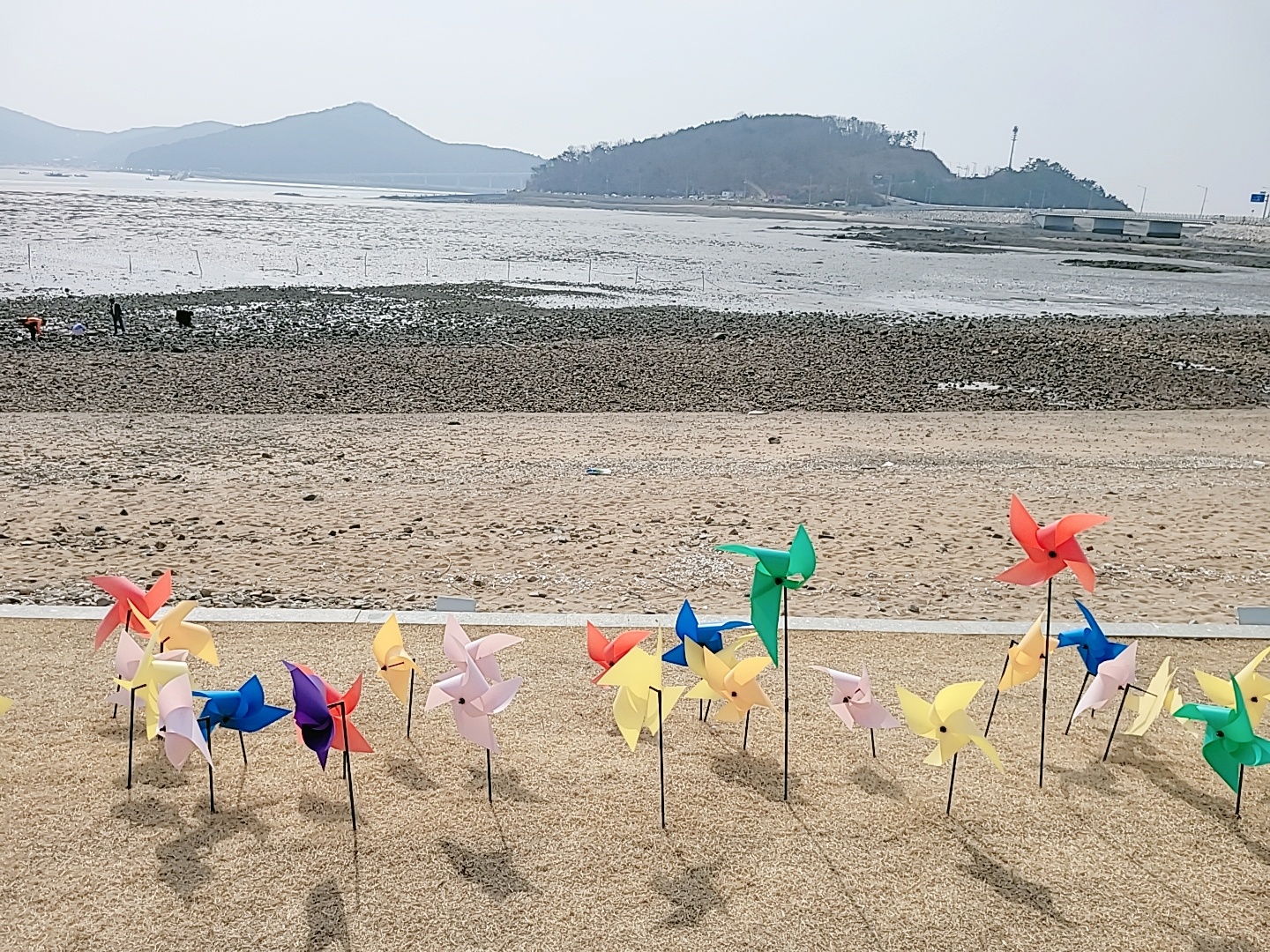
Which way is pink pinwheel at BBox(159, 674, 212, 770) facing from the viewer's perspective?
to the viewer's left

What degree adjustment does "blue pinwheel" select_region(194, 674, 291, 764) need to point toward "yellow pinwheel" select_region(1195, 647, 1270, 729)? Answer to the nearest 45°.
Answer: approximately 135° to its left

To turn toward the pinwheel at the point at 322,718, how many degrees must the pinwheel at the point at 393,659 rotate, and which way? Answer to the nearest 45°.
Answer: approximately 45° to its left

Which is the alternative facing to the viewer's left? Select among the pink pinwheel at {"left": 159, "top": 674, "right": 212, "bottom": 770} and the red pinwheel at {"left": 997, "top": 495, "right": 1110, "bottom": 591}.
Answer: the pink pinwheel

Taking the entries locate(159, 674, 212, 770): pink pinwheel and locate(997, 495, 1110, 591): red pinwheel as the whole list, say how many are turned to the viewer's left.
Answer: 1

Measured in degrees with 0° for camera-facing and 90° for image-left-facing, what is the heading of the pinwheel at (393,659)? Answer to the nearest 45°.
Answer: approximately 45°
